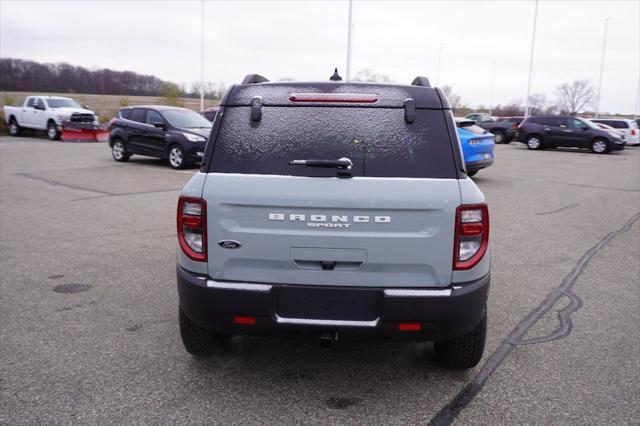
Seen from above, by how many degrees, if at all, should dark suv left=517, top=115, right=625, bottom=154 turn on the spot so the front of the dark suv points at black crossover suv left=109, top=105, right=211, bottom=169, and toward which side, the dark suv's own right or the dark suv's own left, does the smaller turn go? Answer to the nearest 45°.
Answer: approximately 135° to the dark suv's own right

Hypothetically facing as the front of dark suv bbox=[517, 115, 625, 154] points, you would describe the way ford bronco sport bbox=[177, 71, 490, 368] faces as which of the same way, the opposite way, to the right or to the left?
to the left

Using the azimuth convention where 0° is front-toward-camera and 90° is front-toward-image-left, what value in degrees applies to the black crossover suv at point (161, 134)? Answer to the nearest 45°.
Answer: approximately 315°

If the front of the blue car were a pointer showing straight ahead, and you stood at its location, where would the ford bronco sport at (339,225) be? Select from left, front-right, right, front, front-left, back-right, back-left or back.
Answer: back-left

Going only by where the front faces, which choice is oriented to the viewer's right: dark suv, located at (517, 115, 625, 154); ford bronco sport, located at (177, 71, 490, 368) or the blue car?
the dark suv

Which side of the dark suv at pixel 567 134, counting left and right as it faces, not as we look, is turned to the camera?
right

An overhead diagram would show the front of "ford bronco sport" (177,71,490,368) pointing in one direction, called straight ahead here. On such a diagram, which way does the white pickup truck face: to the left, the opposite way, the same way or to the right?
to the right

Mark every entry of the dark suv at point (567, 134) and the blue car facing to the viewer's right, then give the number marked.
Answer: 1

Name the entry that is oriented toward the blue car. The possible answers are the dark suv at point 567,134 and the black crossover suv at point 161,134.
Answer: the black crossover suv

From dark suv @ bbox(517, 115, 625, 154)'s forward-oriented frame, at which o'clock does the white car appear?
The white car is roughly at 10 o'clock from the dark suv.

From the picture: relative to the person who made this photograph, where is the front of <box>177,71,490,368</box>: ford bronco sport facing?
facing away from the viewer

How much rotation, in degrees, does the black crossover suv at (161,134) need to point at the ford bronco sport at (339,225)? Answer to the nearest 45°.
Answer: approximately 45° to its right
